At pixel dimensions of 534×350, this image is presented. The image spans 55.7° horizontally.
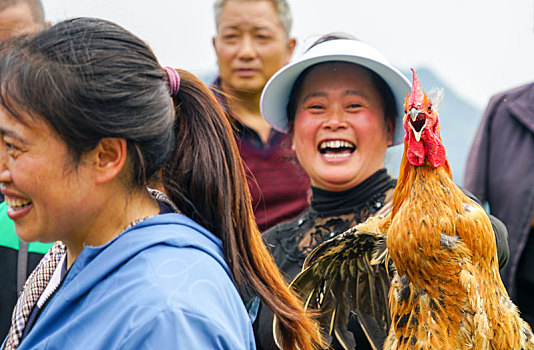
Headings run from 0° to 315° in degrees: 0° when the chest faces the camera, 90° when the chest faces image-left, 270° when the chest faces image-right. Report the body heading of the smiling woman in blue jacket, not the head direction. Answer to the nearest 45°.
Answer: approximately 90°

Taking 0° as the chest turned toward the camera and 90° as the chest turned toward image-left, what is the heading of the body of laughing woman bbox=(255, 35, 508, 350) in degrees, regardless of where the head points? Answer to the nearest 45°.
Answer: approximately 0°

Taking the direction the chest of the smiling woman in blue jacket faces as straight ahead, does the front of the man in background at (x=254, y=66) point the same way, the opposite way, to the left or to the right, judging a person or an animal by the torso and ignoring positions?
to the left

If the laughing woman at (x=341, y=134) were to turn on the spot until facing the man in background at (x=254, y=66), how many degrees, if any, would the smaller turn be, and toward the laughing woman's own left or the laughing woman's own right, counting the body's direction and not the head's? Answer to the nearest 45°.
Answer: approximately 135° to the laughing woman's own right

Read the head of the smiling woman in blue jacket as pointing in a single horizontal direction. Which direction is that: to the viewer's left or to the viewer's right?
to the viewer's left

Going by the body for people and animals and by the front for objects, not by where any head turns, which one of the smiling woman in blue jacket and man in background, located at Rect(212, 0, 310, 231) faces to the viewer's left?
the smiling woman in blue jacket

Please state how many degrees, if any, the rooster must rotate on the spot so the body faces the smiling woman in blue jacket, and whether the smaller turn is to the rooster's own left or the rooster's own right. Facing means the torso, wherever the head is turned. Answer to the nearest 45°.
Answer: approximately 45° to the rooster's own right

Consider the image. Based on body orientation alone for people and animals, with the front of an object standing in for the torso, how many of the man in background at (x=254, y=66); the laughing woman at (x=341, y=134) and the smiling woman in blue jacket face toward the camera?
2

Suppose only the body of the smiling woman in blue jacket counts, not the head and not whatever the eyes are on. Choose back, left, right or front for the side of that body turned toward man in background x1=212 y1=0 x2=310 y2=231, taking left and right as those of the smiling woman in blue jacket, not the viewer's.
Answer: right

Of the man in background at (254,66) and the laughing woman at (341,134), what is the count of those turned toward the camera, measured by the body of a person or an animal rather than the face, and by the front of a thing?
2
